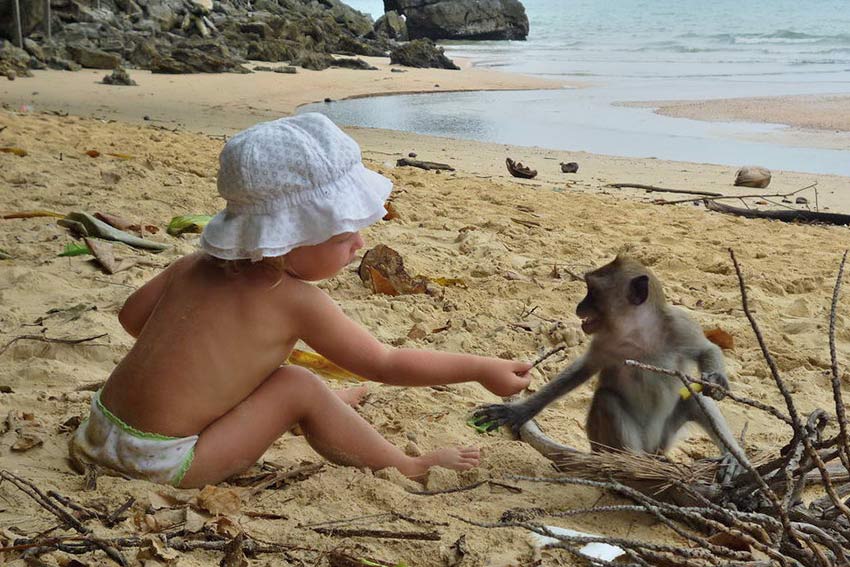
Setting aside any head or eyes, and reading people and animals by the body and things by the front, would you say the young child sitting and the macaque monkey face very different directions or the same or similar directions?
very different directions

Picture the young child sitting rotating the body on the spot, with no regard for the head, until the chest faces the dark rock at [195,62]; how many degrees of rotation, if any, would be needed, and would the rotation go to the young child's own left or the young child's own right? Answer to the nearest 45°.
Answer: approximately 45° to the young child's own left

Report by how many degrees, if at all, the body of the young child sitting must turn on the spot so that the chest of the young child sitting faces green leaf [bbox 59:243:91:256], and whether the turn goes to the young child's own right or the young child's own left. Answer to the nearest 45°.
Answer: approximately 90° to the young child's own left

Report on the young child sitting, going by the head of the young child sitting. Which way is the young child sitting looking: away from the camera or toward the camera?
away from the camera

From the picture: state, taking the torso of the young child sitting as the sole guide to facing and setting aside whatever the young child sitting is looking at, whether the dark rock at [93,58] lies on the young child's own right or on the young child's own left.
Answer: on the young child's own left

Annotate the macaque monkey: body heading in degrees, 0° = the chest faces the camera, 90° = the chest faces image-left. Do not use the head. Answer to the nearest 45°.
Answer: approximately 45°

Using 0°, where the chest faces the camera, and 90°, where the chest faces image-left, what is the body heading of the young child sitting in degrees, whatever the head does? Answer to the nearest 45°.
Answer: approximately 225°
